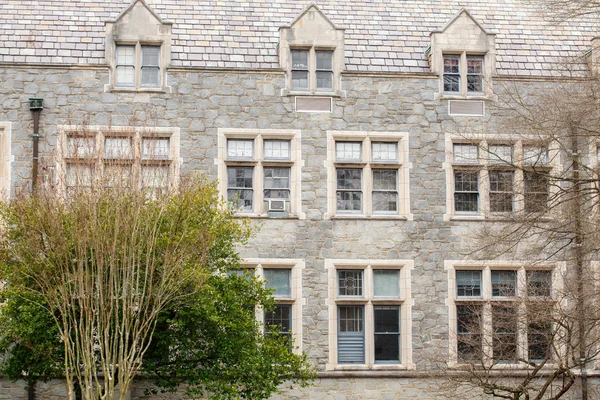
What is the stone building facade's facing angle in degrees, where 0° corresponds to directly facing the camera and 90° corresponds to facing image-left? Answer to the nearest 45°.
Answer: approximately 0°
